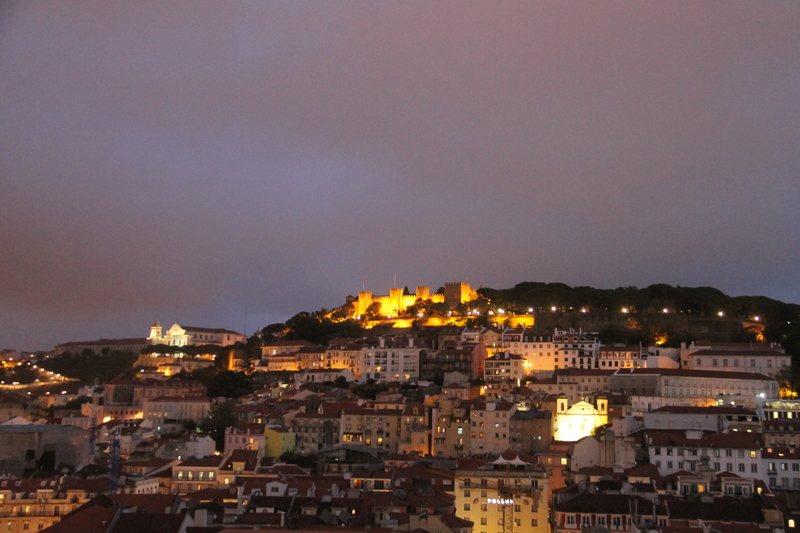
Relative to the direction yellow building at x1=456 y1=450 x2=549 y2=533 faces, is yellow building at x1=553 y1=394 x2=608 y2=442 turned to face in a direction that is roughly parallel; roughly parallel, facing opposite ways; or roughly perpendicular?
roughly parallel

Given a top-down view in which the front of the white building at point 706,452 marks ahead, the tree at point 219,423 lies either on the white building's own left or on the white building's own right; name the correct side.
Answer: on the white building's own right

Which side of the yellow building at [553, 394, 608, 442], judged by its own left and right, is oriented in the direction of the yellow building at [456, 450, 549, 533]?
front

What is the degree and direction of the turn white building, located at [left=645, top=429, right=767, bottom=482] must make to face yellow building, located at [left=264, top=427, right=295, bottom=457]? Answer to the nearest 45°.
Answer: approximately 90° to its right

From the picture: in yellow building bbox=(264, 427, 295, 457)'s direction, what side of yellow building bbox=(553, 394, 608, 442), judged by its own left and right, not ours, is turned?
right

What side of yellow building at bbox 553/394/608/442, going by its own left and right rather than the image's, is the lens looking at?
front

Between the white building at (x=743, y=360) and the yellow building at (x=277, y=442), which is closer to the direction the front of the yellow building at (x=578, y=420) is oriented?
the yellow building

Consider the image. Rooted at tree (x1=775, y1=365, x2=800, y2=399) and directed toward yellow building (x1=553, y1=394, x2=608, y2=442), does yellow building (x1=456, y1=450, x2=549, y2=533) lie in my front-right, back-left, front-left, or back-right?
front-left

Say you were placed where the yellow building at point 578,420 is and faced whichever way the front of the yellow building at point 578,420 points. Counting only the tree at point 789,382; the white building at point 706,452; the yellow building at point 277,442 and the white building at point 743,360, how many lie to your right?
1

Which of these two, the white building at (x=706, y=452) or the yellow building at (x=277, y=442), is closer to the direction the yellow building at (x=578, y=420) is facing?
the white building

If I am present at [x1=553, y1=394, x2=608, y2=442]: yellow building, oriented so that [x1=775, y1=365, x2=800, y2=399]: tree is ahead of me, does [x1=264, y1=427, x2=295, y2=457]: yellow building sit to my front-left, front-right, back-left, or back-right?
back-left

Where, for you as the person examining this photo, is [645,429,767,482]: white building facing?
facing the viewer

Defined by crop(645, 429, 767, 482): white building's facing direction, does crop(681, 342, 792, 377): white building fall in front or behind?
behind

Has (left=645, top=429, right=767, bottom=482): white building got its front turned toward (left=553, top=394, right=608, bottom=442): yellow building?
no

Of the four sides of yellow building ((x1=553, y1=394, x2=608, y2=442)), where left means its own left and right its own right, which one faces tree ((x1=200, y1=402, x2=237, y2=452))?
right

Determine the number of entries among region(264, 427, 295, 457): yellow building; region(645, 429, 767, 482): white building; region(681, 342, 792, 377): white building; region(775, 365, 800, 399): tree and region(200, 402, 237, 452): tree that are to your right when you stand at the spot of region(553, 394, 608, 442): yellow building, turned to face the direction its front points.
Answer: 2

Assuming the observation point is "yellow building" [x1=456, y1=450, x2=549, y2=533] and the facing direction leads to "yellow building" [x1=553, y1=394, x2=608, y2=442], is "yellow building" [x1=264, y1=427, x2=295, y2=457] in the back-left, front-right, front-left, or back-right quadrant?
front-left

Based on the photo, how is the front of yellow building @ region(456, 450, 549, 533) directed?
toward the camera

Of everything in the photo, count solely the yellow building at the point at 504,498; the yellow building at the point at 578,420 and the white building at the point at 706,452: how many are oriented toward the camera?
3

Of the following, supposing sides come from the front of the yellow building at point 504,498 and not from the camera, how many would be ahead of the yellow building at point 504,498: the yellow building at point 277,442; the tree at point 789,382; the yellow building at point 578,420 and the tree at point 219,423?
0

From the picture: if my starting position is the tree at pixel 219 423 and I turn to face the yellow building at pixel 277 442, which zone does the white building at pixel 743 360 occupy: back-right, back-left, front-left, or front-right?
front-left
